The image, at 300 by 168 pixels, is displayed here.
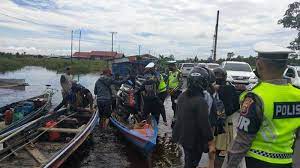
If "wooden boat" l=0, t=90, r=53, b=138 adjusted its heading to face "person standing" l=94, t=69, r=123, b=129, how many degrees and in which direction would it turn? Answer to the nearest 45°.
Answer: approximately 90° to its right

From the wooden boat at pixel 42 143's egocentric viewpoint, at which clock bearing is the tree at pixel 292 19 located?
The tree is roughly at 12 o'clock from the wooden boat.

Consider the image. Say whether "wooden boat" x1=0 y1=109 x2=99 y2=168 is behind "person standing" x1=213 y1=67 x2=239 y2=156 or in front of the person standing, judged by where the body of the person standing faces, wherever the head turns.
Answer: in front

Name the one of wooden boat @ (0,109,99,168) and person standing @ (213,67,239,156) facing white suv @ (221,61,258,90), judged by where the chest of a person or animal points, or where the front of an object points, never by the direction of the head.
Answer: the wooden boat

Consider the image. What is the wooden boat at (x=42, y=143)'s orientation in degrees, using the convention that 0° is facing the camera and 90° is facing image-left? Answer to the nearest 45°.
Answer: approximately 225°

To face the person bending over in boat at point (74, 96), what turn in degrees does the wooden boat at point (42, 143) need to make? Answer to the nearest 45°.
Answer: approximately 45° to its left

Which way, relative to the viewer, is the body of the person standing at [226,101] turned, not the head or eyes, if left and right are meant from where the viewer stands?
facing to the left of the viewer

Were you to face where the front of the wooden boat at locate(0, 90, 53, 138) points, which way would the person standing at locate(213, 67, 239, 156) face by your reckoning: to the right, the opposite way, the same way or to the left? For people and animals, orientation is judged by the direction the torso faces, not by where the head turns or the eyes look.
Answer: to the left

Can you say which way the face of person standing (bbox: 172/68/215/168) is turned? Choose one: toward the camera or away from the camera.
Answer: away from the camera
